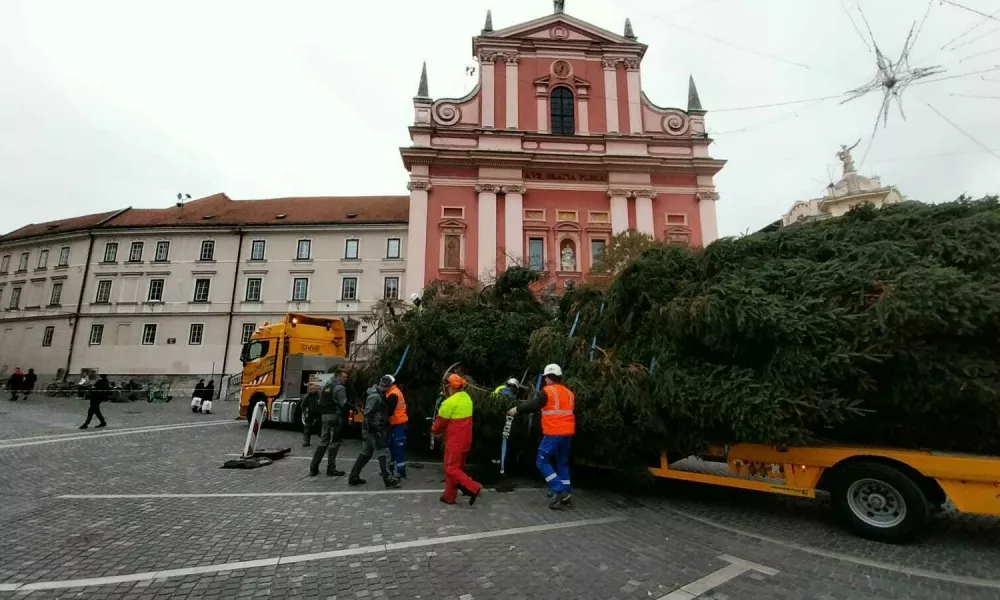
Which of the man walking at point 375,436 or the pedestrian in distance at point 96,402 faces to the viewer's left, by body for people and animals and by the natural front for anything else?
the pedestrian in distance

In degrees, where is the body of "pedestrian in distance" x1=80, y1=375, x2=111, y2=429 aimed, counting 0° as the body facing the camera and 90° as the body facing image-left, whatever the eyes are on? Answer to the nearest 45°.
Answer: approximately 90°

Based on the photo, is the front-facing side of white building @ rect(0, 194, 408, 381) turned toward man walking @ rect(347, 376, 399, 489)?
yes

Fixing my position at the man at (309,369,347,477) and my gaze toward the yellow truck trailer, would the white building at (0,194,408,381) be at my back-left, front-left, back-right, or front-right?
back-left

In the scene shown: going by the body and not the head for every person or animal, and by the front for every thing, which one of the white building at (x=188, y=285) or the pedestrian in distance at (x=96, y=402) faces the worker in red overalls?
the white building

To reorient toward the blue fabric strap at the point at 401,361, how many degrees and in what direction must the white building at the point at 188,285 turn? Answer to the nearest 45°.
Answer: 0° — it already faces it

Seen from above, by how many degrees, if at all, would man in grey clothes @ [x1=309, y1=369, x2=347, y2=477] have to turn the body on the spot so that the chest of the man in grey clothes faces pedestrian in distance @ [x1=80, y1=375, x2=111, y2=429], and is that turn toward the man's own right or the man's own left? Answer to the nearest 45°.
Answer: approximately 90° to the man's own left

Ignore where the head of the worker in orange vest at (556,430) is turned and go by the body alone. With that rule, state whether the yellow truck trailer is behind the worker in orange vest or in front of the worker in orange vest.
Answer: behind

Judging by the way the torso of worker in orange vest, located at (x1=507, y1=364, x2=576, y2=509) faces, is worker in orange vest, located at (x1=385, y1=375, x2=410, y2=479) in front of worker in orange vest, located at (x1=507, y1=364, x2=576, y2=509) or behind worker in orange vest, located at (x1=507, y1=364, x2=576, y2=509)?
in front
